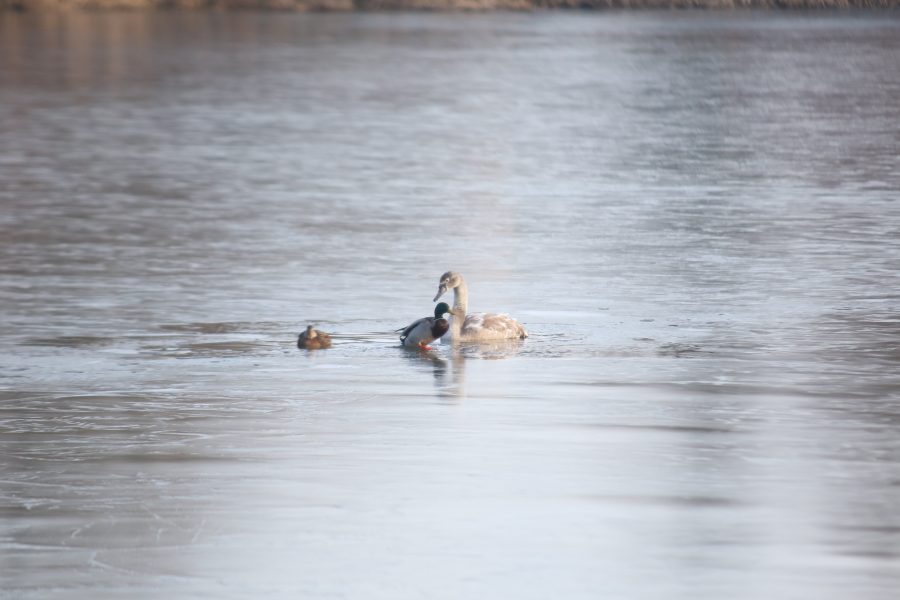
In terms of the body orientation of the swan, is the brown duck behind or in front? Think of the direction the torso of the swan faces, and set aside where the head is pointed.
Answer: in front

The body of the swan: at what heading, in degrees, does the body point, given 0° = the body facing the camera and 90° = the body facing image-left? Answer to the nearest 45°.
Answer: approximately 90°
